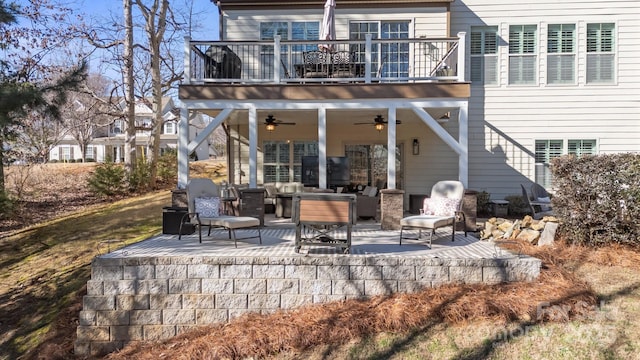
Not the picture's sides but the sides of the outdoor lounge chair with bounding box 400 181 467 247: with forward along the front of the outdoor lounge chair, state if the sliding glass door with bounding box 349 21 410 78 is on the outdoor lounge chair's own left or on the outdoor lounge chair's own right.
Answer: on the outdoor lounge chair's own right

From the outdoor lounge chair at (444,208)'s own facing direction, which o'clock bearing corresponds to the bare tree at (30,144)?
The bare tree is roughly at 2 o'clock from the outdoor lounge chair.

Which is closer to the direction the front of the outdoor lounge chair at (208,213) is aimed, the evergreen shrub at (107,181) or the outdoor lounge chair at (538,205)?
the outdoor lounge chair

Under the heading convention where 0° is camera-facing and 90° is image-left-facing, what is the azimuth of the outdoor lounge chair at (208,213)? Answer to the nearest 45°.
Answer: approximately 315°

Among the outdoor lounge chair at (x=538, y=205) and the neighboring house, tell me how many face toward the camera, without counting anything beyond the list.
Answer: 1
